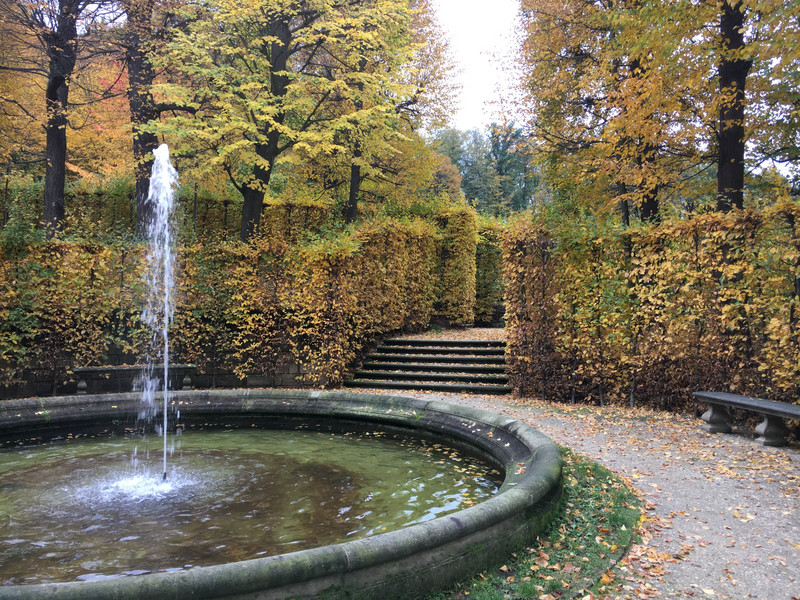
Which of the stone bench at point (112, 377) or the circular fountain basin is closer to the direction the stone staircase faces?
the circular fountain basin

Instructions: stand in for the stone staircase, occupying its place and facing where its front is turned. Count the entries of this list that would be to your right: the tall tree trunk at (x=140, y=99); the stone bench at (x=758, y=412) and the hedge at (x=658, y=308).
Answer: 1

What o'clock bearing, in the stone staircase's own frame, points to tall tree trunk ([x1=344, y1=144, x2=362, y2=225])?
The tall tree trunk is roughly at 5 o'clock from the stone staircase.

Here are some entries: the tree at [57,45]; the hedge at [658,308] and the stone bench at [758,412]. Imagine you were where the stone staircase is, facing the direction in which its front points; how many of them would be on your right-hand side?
1

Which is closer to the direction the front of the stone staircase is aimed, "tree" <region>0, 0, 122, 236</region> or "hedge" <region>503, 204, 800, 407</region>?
the hedge

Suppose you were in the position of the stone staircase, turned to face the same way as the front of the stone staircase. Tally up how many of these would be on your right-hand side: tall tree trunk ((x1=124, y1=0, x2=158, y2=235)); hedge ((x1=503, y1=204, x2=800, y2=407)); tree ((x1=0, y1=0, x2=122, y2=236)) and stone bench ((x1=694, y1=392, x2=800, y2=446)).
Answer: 2

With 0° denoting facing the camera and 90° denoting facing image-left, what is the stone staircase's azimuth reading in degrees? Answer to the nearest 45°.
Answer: approximately 0°

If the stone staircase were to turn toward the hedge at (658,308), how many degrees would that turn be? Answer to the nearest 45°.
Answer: approximately 45° to its left

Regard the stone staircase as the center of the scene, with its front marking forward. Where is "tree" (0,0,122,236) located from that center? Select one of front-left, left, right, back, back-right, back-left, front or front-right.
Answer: right

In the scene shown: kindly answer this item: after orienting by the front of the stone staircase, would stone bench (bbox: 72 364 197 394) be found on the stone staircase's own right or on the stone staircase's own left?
on the stone staircase's own right

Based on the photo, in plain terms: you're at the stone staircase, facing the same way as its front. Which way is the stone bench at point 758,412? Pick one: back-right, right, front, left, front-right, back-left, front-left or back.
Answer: front-left

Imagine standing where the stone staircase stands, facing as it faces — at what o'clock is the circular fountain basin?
The circular fountain basin is roughly at 12 o'clock from the stone staircase.
